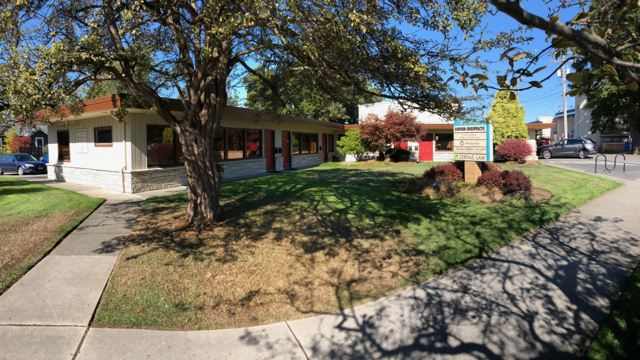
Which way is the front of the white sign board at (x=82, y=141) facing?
toward the camera

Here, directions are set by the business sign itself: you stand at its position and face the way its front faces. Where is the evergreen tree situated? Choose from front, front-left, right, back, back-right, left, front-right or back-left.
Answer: back

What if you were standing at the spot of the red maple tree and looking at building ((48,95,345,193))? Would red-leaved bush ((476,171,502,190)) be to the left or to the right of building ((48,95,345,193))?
left

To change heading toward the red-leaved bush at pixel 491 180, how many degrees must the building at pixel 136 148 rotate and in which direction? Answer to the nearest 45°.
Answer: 0° — it already faces it

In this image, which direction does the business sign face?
toward the camera

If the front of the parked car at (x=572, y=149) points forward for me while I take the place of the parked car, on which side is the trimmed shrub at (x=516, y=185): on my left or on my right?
on my left

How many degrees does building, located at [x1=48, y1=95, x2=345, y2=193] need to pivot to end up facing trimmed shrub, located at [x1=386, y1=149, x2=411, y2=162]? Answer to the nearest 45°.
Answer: approximately 90° to its left

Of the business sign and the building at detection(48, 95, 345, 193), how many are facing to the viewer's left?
0

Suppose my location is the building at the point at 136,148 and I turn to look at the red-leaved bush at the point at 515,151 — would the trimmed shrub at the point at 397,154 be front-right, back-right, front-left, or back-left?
front-left

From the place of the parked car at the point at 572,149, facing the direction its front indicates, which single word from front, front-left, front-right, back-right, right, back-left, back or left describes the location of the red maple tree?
front-left

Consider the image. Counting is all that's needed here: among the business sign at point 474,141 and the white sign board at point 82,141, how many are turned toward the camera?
2

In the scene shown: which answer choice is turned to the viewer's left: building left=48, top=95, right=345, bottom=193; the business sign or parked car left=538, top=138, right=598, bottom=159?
the parked car
